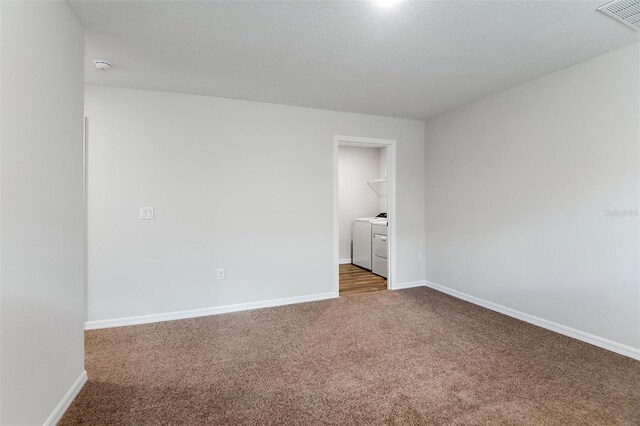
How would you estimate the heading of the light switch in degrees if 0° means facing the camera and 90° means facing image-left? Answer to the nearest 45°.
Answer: approximately 0°

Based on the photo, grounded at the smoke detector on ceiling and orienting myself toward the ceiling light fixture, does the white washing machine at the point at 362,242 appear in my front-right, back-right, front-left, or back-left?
front-left

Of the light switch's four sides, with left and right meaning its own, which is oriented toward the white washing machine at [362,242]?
left

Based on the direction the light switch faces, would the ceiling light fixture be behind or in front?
in front
